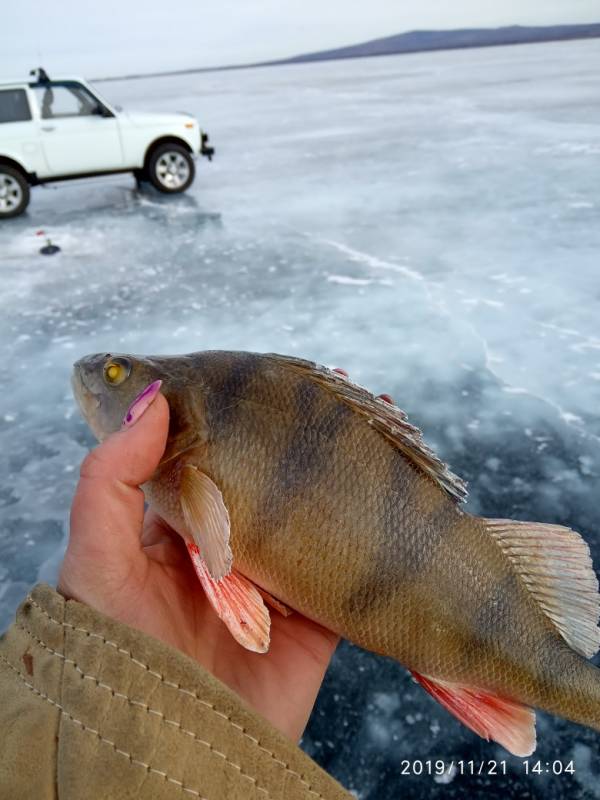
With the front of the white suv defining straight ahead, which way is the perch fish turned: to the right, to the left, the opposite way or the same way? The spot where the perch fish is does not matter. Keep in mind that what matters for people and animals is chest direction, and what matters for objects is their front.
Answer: the opposite way

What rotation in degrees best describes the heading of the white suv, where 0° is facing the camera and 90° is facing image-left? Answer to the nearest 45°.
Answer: approximately 270°

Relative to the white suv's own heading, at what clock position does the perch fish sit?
The perch fish is roughly at 3 o'clock from the white suv.

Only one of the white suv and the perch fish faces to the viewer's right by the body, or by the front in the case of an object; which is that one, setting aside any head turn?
the white suv

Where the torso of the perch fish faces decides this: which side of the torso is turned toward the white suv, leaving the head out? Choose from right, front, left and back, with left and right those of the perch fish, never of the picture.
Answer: right

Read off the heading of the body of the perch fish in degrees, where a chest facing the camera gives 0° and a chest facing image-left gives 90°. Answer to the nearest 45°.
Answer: approximately 90°

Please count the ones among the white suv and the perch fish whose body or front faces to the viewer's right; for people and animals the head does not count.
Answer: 1
